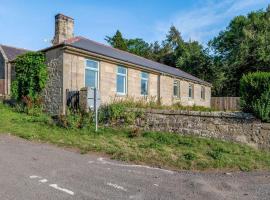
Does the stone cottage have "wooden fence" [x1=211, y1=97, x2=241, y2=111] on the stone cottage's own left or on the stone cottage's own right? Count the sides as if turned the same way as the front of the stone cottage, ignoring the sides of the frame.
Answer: on the stone cottage's own left

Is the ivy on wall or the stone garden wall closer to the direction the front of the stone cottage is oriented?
the stone garden wall

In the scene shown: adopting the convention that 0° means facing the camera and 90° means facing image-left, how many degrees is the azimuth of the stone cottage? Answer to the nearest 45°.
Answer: approximately 315°

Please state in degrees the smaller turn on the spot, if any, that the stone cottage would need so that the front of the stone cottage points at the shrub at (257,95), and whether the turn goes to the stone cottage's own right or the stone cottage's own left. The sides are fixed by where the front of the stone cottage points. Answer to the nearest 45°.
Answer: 0° — it already faces it

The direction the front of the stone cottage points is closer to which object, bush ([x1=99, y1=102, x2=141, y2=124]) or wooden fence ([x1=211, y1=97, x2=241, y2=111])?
the bush

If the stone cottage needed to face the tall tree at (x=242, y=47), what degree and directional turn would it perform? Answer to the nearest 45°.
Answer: approximately 90° to its left
